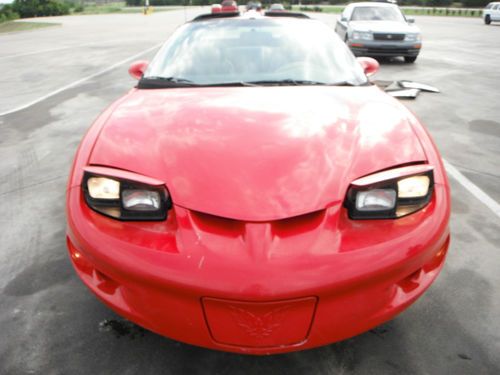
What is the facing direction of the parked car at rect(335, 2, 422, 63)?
toward the camera

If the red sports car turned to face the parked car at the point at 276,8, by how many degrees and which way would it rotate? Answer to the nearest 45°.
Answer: approximately 180°

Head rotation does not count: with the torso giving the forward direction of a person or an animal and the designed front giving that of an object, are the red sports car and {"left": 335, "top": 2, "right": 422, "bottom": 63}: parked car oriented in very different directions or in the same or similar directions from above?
same or similar directions

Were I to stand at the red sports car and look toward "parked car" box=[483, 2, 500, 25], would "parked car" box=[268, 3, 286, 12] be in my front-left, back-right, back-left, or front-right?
front-left

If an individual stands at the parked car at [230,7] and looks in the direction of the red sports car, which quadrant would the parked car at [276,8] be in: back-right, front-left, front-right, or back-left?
back-left

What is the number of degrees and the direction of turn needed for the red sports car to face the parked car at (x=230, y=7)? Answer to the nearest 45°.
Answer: approximately 180°

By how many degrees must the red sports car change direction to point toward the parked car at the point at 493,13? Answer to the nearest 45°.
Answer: approximately 135° to its left

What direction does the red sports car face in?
toward the camera

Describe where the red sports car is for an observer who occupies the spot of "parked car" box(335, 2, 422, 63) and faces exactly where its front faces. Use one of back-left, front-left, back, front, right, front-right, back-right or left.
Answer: front

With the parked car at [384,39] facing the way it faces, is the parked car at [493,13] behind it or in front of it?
behind

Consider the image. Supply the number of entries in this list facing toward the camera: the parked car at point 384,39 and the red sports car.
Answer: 2
